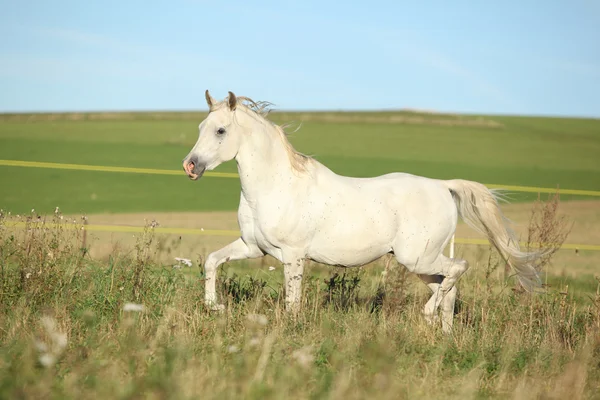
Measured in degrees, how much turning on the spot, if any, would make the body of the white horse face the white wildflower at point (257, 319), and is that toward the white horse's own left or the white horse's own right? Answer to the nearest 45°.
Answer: approximately 90° to the white horse's own left

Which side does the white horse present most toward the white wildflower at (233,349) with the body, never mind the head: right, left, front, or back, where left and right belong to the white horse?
left

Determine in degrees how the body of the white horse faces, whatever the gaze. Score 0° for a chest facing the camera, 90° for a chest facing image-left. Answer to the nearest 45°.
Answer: approximately 90°
